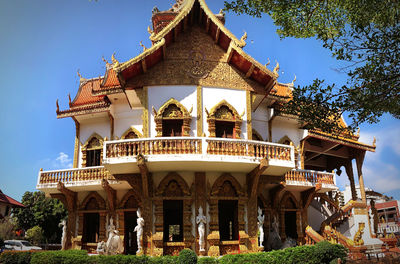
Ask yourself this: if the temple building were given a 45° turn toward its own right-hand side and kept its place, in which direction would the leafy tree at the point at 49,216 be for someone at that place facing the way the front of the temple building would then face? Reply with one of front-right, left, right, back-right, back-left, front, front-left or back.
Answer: right

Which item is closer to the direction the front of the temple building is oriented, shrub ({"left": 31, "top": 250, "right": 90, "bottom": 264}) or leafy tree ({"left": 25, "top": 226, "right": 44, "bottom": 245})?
the shrub

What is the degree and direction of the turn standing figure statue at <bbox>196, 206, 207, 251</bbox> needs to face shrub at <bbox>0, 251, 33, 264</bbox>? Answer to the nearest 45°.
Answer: approximately 90° to its right

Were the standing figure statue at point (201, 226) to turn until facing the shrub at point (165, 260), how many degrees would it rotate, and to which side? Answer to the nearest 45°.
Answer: approximately 45° to its right

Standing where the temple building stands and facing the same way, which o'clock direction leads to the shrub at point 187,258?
The shrub is roughly at 12 o'clock from the temple building.

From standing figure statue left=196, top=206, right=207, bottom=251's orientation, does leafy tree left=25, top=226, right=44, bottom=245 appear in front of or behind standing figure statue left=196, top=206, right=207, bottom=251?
behind

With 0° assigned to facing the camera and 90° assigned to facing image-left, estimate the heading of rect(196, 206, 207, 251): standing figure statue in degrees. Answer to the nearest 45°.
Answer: approximately 0°

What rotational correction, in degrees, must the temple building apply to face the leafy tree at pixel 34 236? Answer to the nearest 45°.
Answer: approximately 135° to its right
